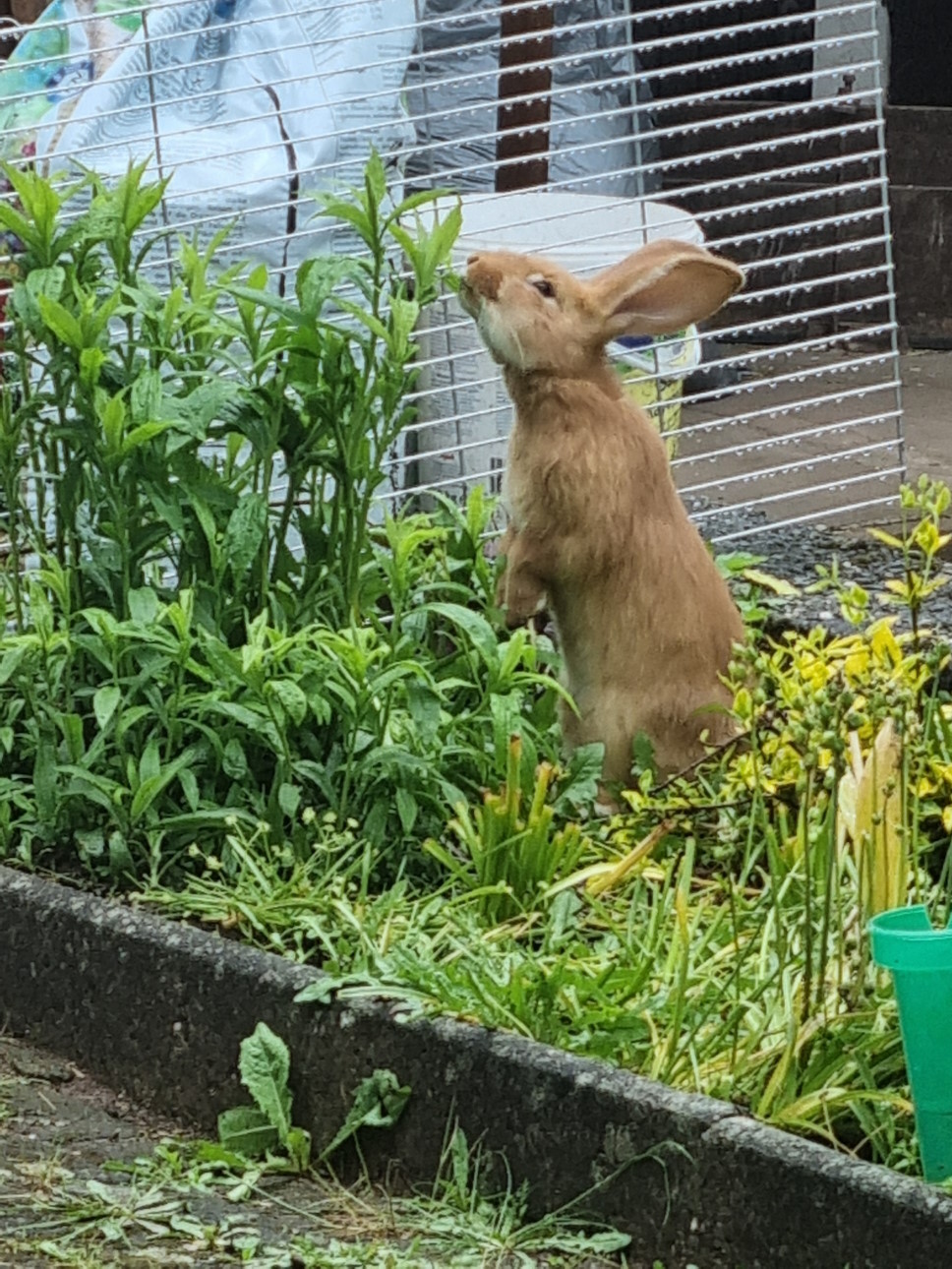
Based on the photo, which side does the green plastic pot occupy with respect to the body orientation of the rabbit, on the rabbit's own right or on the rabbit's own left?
on the rabbit's own left

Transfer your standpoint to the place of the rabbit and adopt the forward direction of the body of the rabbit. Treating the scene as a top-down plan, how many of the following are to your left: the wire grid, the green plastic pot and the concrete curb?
2

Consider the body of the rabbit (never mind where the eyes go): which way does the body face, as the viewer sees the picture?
to the viewer's left

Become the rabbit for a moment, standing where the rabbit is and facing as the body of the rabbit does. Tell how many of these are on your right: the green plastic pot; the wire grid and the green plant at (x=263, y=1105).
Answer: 1

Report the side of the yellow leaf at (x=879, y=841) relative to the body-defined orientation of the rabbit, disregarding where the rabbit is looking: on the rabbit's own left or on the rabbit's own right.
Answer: on the rabbit's own left

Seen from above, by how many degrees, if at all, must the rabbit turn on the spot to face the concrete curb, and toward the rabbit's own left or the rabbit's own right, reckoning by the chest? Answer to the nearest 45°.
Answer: approximately 90° to the rabbit's own left

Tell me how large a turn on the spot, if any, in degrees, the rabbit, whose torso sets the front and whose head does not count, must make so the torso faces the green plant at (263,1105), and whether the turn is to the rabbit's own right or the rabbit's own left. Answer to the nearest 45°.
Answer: approximately 45° to the rabbit's own left

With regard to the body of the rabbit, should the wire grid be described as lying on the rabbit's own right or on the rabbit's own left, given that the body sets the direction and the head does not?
on the rabbit's own right

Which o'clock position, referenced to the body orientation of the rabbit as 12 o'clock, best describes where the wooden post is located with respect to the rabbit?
The wooden post is roughly at 3 o'clock from the rabbit.
